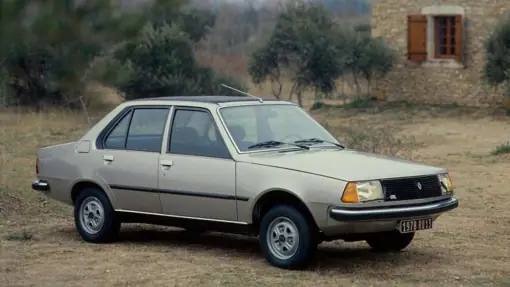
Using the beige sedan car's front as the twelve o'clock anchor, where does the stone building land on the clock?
The stone building is roughly at 8 o'clock from the beige sedan car.

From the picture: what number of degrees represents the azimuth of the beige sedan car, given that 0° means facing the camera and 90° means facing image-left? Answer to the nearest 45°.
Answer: approximately 315°

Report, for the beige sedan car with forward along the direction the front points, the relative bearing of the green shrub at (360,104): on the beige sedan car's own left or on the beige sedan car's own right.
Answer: on the beige sedan car's own left

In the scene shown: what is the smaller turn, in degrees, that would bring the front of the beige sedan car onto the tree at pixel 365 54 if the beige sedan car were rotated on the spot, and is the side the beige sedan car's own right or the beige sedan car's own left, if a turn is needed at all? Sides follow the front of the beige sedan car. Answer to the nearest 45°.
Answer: approximately 135° to the beige sedan car's own left
